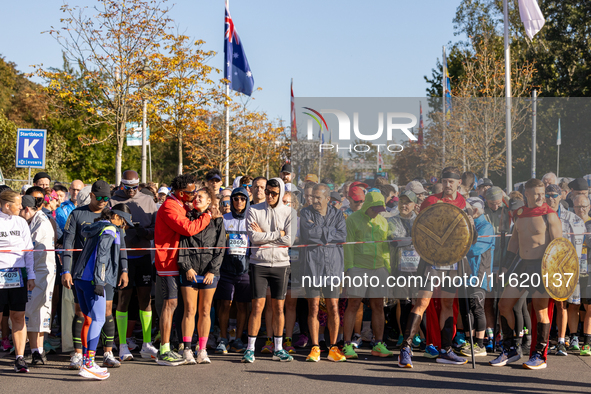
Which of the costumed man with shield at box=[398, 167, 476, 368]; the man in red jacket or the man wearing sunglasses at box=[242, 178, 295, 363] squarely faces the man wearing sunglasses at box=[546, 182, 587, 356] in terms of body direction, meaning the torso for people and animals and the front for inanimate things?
the man in red jacket

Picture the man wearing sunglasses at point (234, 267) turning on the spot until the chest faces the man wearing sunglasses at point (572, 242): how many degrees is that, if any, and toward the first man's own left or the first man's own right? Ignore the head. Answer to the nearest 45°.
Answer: approximately 90° to the first man's own left

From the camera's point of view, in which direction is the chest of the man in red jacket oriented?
to the viewer's right

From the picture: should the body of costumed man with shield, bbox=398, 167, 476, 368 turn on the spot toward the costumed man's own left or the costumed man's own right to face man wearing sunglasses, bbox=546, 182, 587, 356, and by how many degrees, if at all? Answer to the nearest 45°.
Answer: approximately 135° to the costumed man's own left

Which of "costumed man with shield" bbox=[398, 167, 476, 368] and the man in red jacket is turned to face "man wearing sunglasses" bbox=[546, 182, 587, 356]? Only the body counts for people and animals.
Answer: the man in red jacket

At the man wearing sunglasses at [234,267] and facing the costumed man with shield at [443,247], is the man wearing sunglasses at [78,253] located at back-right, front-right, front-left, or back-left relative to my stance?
back-right

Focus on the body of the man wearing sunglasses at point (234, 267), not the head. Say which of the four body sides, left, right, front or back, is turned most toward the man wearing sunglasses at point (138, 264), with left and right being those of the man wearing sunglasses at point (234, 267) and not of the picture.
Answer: right

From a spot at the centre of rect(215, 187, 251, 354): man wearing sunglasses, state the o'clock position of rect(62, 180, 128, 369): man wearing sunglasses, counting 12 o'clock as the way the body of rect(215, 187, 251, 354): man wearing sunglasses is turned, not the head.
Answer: rect(62, 180, 128, 369): man wearing sunglasses is roughly at 2 o'clock from rect(215, 187, 251, 354): man wearing sunglasses.

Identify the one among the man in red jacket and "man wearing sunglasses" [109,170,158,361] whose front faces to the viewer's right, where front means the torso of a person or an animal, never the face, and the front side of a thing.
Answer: the man in red jacket

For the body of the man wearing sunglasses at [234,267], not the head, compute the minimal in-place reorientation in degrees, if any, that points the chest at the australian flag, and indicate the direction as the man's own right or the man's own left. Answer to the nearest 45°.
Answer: approximately 180°

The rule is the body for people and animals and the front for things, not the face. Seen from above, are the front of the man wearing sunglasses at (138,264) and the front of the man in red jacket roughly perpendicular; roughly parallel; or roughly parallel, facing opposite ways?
roughly perpendicular

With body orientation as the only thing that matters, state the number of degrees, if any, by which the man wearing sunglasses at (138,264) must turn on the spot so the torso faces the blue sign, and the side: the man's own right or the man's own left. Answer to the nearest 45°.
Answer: approximately 180°

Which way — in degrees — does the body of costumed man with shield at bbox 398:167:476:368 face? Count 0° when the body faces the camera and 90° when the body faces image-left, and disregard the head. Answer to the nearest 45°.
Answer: approximately 0°
